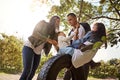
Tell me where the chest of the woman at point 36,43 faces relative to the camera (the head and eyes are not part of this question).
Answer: to the viewer's right

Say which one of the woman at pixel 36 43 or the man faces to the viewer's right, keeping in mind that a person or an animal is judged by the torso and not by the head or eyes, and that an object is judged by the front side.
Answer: the woman

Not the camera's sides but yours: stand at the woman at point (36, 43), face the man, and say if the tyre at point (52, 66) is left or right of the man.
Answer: right

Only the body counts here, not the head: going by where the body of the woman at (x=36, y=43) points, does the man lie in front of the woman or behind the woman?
in front

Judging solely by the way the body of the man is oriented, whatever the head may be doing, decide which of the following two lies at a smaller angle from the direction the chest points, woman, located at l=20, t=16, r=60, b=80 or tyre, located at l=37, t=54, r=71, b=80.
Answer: the tyre

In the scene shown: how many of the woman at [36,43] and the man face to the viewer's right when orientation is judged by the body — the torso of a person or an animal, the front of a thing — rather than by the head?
1

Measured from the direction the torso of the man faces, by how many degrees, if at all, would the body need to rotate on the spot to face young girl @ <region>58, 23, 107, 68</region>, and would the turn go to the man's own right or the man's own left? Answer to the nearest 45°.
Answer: approximately 45° to the man's own left

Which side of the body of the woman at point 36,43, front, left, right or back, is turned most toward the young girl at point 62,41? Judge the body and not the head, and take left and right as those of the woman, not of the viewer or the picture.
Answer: front
